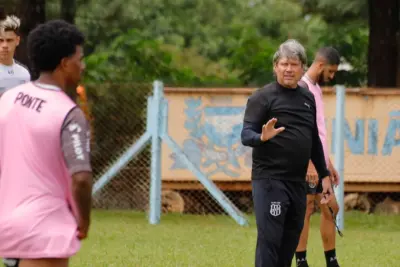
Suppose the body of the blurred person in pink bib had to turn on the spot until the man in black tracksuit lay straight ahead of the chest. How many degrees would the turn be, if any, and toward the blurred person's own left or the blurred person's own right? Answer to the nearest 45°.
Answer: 0° — they already face them

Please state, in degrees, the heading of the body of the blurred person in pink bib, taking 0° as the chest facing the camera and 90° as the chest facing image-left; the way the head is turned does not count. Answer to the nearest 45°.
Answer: approximately 225°

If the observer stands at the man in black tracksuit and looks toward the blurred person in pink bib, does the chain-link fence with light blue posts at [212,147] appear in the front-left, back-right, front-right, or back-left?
back-right

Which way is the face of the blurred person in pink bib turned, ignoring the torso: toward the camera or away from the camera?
away from the camera
